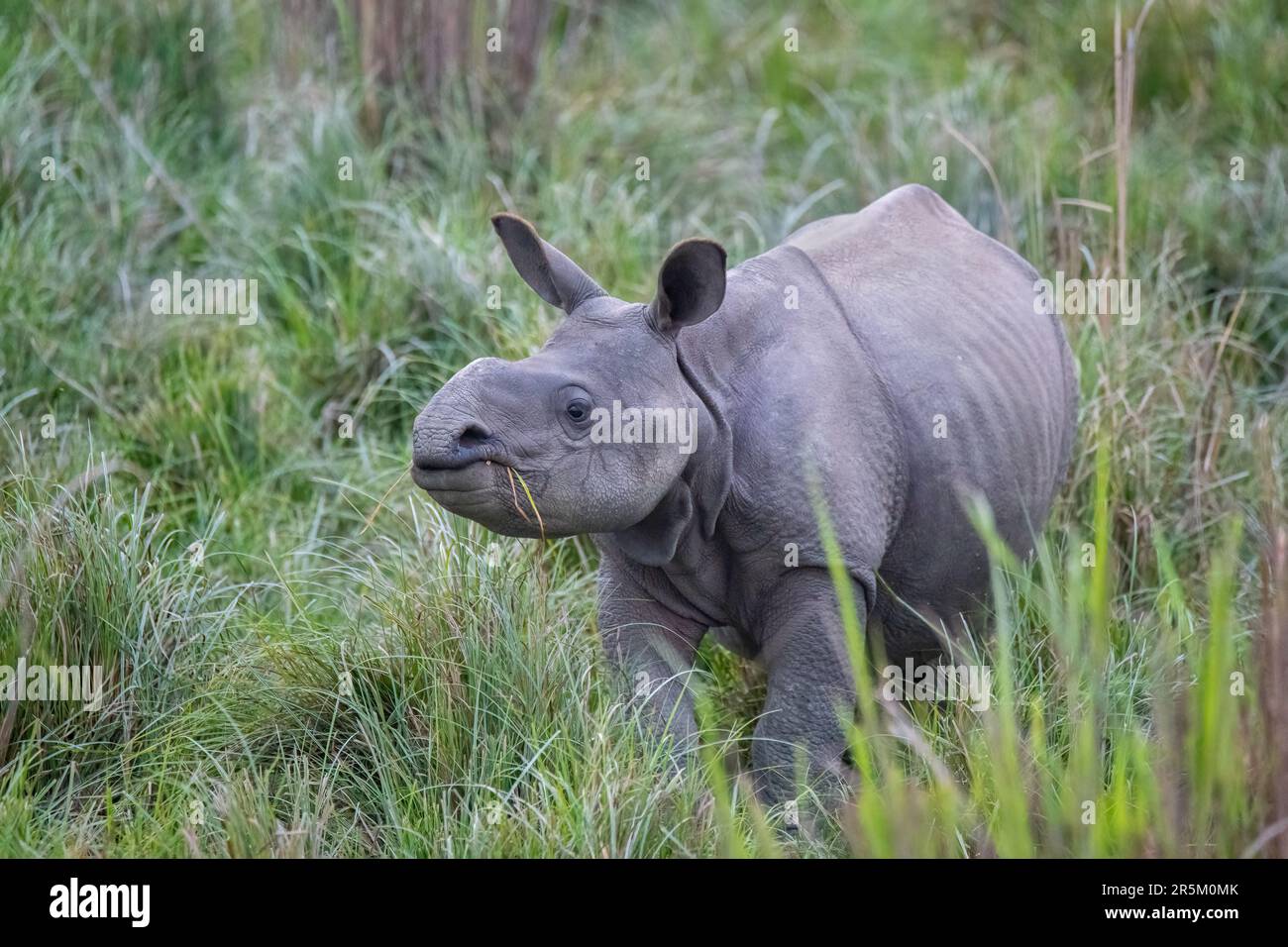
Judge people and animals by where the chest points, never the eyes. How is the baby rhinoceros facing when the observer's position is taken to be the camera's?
facing the viewer and to the left of the viewer
